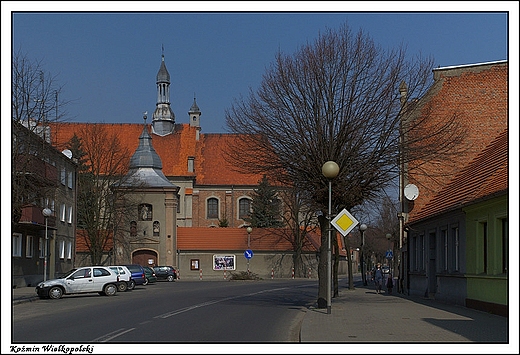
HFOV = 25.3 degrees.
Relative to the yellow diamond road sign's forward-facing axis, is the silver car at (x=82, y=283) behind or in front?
behind

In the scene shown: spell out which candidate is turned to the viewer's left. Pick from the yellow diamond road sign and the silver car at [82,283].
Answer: the silver car

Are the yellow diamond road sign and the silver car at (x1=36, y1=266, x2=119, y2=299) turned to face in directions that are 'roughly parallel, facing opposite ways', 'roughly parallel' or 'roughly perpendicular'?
roughly perpendicular

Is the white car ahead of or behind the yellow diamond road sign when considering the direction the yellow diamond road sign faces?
behind

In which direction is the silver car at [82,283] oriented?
to the viewer's left

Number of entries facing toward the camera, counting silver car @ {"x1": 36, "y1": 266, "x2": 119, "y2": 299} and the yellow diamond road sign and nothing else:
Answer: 1
